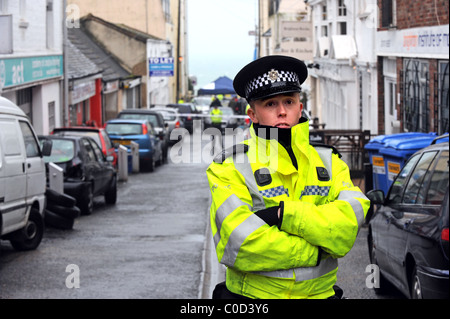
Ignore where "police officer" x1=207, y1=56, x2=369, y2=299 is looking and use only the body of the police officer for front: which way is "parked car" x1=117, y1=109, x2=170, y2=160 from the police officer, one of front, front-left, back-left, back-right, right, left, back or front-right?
back

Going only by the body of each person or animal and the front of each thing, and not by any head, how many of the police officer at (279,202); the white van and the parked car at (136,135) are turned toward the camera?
1

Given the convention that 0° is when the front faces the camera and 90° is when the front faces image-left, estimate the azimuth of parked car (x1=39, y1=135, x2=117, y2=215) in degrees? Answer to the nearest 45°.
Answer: approximately 225°

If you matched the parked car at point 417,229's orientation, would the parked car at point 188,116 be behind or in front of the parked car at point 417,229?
in front

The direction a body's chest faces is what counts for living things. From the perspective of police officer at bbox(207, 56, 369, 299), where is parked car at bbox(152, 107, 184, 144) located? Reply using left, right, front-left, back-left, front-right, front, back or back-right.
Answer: back

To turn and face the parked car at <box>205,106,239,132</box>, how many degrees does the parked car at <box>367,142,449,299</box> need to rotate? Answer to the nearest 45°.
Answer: approximately 45° to its right

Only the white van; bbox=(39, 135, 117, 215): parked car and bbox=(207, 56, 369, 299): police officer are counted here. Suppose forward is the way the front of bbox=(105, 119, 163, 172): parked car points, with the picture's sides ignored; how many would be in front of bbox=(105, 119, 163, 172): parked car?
0

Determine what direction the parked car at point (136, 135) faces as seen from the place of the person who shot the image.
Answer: facing away from the viewer and to the right of the viewer

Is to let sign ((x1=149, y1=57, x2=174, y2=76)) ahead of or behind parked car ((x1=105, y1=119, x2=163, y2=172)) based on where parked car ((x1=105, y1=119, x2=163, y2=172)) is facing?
ahead

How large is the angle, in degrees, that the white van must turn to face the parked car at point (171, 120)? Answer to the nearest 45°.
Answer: approximately 45° to its left

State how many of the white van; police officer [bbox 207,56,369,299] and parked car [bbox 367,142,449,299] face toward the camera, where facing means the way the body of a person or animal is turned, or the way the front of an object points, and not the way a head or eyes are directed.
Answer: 1

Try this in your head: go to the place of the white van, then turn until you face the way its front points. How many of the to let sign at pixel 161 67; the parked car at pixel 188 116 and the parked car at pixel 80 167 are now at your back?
0

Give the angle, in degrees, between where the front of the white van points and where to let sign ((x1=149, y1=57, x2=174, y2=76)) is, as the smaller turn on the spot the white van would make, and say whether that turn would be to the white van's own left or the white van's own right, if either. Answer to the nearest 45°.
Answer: approximately 45° to the white van's own left

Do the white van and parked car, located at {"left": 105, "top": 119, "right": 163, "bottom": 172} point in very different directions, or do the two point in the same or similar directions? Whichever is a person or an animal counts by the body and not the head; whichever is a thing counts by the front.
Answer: same or similar directions

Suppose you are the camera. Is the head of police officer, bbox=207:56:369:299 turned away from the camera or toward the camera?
toward the camera

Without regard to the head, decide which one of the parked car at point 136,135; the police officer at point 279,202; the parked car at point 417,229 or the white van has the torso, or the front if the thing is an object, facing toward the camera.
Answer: the police officer

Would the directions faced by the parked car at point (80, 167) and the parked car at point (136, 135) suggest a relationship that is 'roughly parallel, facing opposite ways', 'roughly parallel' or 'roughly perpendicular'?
roughly parallel

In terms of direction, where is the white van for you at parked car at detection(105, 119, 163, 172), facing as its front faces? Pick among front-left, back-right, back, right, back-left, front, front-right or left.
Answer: back-right

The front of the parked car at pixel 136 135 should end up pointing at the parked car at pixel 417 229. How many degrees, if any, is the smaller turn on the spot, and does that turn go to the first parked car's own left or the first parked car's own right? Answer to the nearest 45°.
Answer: approximately 135° to the first parked car's own right

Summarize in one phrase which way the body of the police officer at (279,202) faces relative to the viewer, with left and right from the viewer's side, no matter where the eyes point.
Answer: facing the viewer
